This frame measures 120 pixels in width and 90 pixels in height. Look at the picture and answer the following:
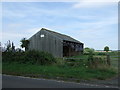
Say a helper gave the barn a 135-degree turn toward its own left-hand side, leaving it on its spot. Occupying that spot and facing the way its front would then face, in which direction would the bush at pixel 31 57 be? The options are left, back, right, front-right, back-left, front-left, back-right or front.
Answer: back

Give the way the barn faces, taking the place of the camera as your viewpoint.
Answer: facing the viewer and to the right of the viewer

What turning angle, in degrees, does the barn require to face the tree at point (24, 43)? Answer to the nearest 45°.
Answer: approximately 180°
